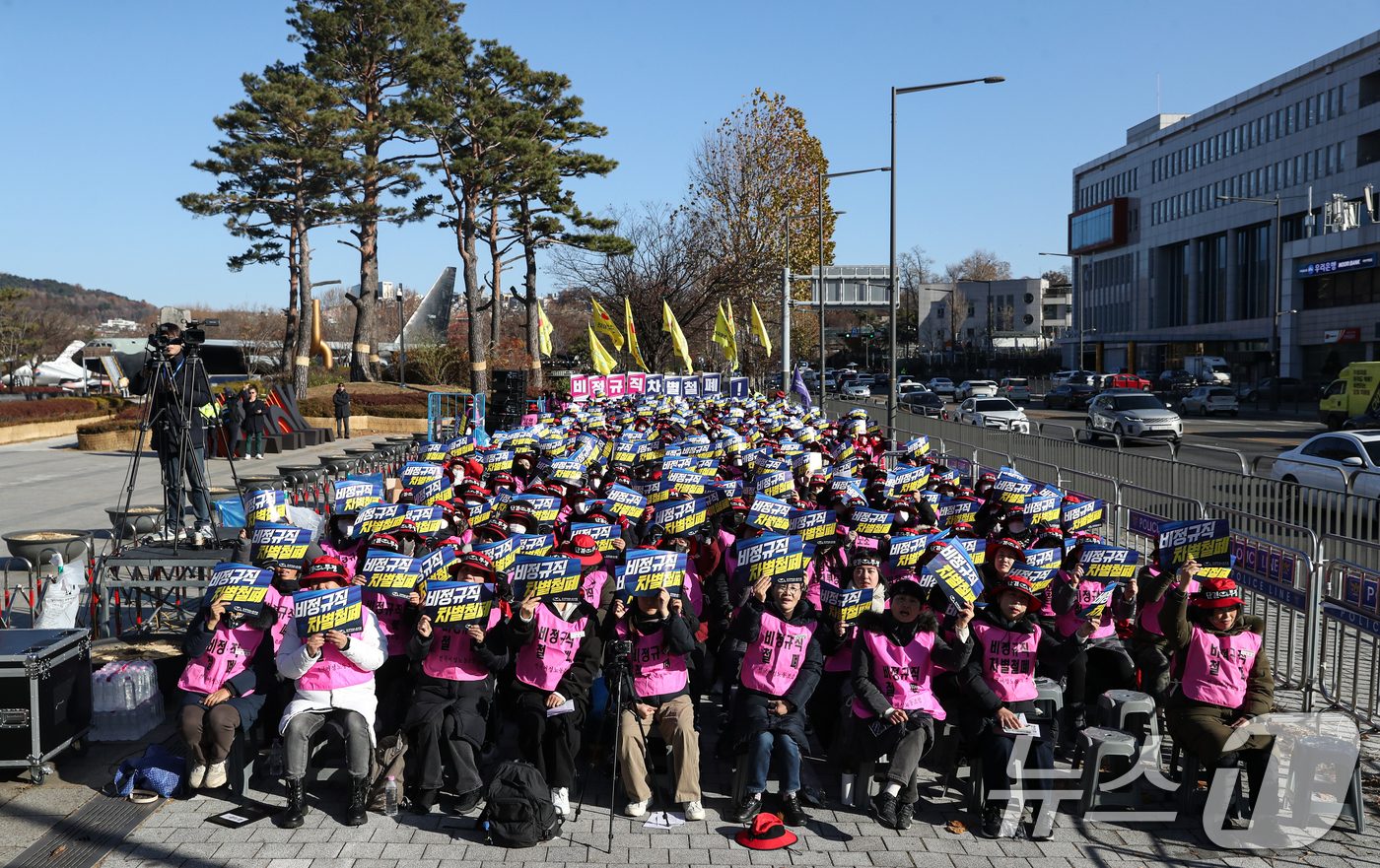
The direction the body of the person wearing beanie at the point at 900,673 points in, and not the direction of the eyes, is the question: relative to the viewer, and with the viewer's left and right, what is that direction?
facing the viewer

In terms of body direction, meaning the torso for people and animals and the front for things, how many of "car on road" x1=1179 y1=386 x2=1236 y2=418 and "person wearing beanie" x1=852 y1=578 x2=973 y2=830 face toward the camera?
1

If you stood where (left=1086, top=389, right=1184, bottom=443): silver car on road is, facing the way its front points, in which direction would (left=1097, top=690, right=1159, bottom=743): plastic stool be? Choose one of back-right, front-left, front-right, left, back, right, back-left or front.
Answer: front-right

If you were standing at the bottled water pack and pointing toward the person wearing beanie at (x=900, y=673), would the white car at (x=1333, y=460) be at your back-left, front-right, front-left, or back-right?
front-left

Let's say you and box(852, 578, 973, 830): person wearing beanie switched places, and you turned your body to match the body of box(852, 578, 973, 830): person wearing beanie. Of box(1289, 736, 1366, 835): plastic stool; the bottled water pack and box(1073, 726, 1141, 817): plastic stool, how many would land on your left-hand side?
2

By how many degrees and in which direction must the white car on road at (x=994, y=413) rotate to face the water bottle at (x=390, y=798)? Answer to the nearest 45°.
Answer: approximately 45° to its right

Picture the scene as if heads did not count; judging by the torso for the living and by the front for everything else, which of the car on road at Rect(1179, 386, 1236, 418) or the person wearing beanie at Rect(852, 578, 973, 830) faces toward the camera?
the person wearing beanie
